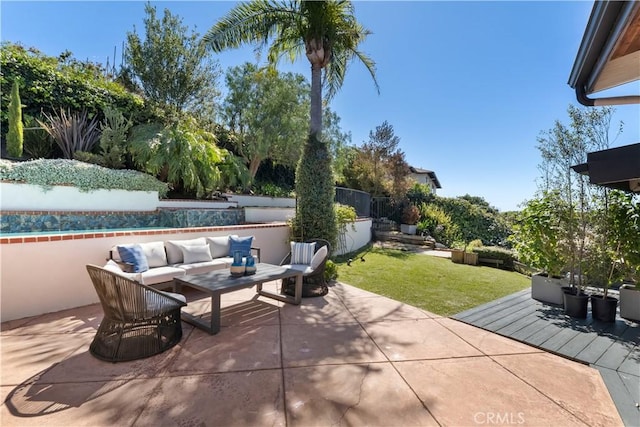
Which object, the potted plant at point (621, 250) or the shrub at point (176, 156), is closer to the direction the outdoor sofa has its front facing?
the potted plant

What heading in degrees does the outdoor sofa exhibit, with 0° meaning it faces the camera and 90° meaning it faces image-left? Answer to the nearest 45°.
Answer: approximately 315°

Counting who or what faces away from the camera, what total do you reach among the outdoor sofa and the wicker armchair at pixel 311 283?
0

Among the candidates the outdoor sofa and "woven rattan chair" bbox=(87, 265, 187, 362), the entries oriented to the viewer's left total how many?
0

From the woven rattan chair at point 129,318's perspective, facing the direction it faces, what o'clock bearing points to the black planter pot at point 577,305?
The black planter pot is roughly at 2 o'clock from the woven rattan chair.

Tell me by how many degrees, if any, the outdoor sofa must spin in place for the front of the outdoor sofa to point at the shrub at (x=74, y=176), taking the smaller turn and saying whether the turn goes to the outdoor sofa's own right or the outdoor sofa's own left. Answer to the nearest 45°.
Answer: approximately 180°

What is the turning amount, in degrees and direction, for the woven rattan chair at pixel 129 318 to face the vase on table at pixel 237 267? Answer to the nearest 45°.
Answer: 0° — it already faces it

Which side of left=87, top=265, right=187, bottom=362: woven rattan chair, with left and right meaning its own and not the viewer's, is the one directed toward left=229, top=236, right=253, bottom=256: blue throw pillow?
front

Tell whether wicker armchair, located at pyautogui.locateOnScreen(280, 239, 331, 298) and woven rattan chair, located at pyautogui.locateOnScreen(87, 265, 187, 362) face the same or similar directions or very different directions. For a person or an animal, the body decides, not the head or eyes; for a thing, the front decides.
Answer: very different directions

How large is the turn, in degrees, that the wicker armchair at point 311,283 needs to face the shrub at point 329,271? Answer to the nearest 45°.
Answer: approximately 135° to its right

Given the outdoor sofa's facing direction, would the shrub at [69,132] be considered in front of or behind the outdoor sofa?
behind

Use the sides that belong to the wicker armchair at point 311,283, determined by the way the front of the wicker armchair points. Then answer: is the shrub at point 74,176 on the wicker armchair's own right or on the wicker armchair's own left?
on the wicker armchair's own right

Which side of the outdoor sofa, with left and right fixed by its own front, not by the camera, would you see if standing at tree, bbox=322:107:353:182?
left

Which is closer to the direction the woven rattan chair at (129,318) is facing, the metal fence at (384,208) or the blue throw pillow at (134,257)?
the metal fence

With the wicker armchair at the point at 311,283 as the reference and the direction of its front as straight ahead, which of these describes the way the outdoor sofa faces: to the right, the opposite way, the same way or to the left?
to the left
